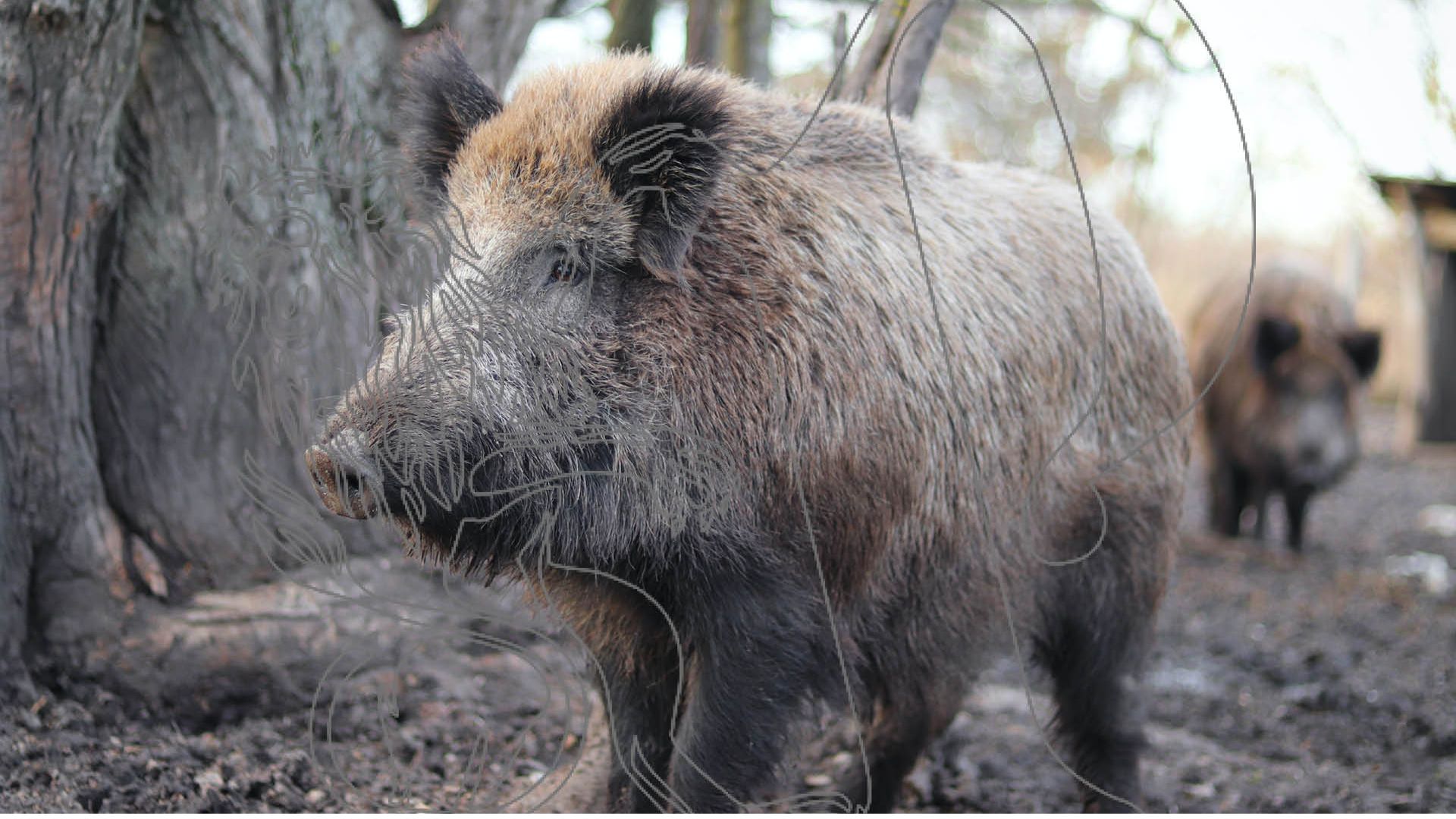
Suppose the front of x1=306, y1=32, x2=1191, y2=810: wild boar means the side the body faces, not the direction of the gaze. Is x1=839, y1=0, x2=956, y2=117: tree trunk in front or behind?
behind

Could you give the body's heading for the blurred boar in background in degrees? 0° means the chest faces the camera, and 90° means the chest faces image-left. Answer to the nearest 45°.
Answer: approximately 0°

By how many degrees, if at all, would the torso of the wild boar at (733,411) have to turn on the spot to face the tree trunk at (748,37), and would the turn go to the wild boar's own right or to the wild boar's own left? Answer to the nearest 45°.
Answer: approximately 135° to the wild boar's own right

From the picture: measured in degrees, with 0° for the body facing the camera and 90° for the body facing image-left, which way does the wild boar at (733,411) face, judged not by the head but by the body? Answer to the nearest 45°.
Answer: approximately 45°

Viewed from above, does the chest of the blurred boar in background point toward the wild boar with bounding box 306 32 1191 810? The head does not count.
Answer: yes

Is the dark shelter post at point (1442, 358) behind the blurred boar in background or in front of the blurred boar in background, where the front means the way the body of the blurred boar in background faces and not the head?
behind

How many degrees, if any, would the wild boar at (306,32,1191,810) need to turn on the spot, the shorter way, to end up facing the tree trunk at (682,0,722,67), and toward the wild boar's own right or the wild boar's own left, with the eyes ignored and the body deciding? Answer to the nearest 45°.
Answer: approximately 135° to the wild boar's own right

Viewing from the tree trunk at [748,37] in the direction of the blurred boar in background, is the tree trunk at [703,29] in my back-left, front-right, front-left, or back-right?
back-right
